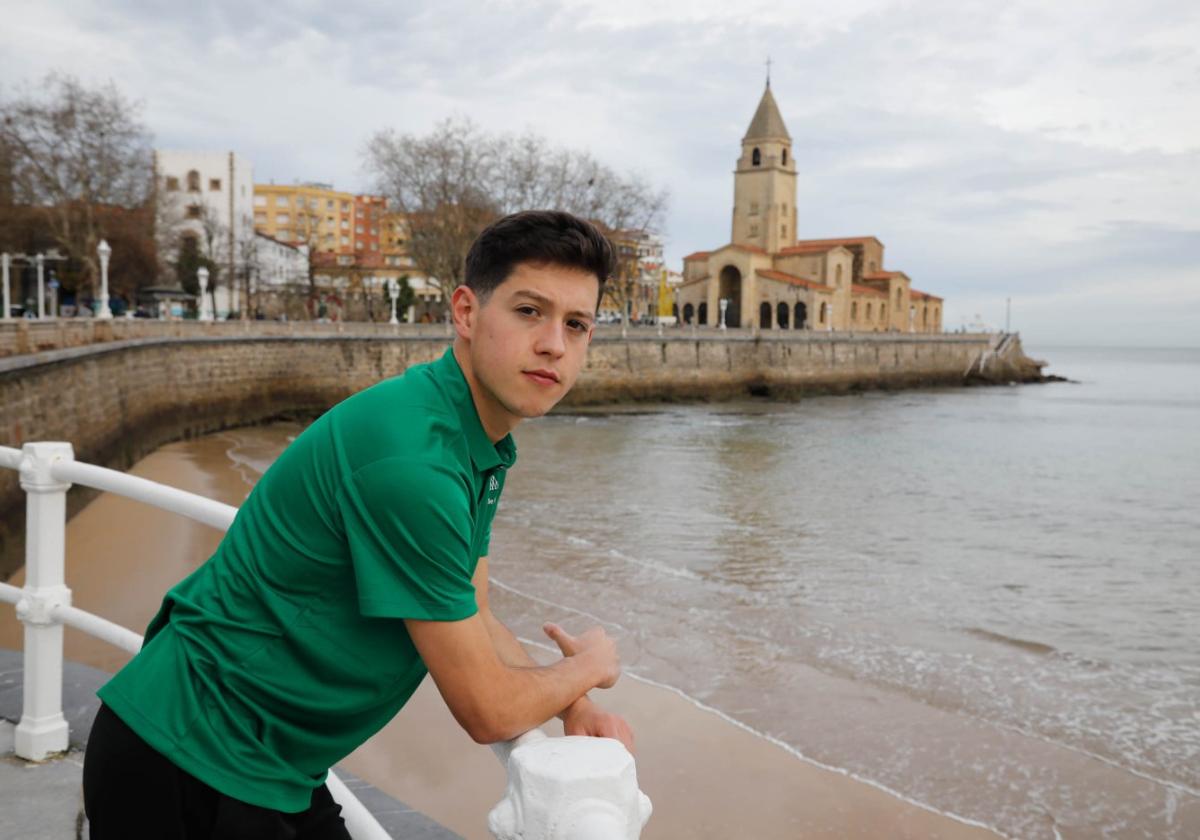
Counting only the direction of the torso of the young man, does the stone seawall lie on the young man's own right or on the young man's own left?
on the young man's own left

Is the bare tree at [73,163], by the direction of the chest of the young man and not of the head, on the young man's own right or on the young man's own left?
on the young man's own left

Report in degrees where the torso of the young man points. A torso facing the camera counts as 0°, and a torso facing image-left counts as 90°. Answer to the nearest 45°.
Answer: approximately 270°
